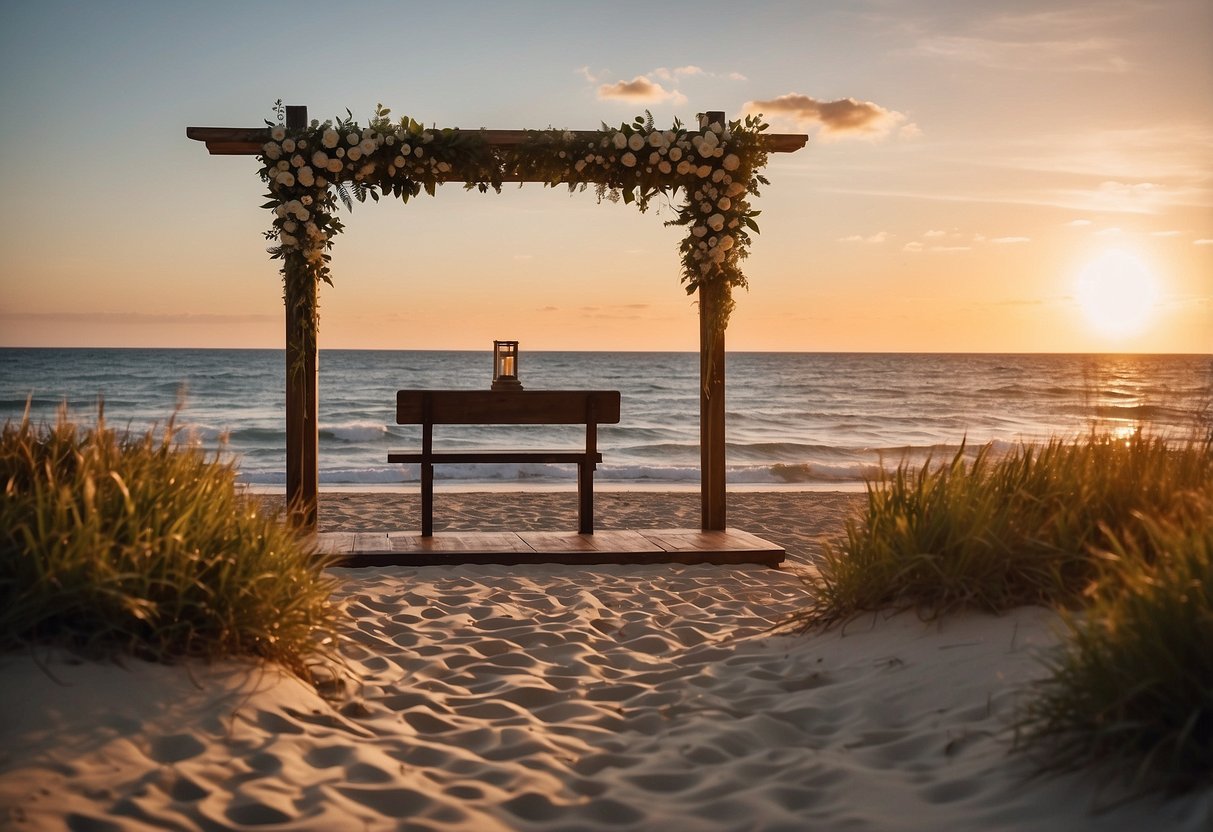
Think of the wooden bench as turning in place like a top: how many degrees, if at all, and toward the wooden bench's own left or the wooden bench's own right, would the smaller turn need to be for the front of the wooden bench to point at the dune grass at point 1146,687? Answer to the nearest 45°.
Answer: approximately 180°

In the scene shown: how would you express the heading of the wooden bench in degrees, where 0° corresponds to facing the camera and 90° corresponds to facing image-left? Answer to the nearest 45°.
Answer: approximately 180°

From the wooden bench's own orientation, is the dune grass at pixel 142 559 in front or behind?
behind

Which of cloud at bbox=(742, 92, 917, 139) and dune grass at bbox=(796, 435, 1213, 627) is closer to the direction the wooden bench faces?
the cloud

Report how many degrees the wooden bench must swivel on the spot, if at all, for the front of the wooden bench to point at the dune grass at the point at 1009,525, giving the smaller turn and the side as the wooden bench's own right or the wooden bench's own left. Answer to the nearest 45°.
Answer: approximately 135° to the wooden bench's own right
